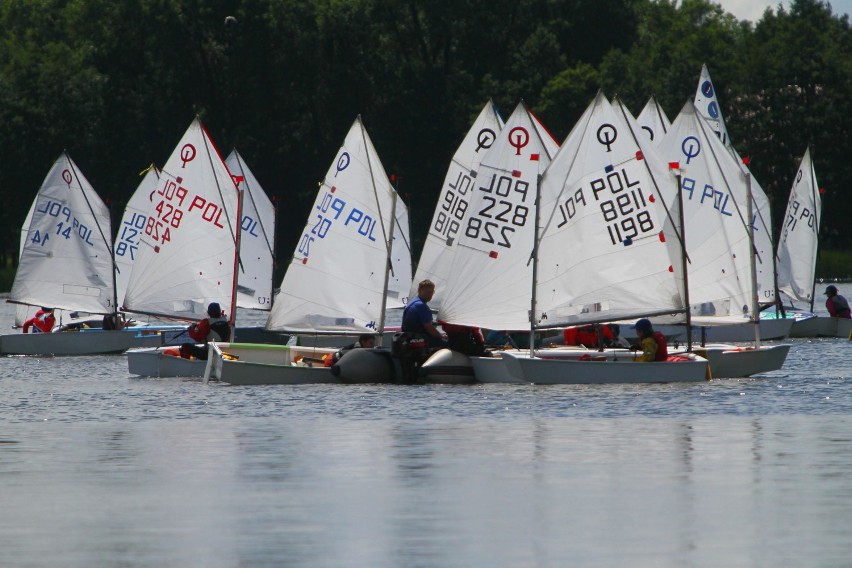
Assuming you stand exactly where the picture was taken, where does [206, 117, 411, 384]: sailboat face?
facing to the right of the viewer

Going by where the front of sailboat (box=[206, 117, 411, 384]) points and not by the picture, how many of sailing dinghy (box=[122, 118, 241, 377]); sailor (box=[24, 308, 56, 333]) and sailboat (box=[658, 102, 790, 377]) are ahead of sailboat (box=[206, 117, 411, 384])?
1

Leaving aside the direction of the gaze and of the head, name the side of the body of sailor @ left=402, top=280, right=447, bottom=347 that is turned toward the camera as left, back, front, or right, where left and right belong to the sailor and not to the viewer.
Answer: right

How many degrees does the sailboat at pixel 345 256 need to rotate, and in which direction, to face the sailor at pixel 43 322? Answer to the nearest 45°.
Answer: approximately 135° to its left

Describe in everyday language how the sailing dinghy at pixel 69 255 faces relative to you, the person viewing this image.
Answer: facing to the right of the viewer

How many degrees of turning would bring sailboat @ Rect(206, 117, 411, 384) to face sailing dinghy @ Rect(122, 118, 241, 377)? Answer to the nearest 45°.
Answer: approximately 135° to its left

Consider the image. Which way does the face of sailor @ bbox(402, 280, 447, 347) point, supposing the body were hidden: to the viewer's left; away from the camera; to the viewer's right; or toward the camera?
to the viewer's right
